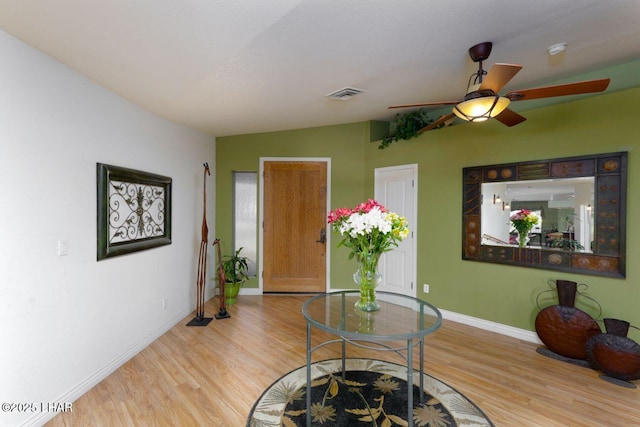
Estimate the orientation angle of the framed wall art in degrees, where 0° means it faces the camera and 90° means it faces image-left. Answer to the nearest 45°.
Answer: approximately 315°

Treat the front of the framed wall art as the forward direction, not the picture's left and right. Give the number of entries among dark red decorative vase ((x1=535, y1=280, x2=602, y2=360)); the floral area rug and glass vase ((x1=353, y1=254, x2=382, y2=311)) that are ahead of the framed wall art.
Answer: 3

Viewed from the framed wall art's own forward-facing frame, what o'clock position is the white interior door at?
The white interior door is roughly at 11 o'clock from the framed wall art.

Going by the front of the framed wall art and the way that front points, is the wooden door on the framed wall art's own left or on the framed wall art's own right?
on the framed wall art's own left

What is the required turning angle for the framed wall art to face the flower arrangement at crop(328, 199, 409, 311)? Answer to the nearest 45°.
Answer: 0° — it already faces it

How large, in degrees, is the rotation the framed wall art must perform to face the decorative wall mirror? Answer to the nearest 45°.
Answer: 0° — it already faces it

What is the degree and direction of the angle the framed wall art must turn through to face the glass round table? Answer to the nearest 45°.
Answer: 0° — it already faces it

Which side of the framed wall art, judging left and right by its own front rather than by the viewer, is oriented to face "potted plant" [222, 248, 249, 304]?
left

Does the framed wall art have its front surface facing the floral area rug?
yes
